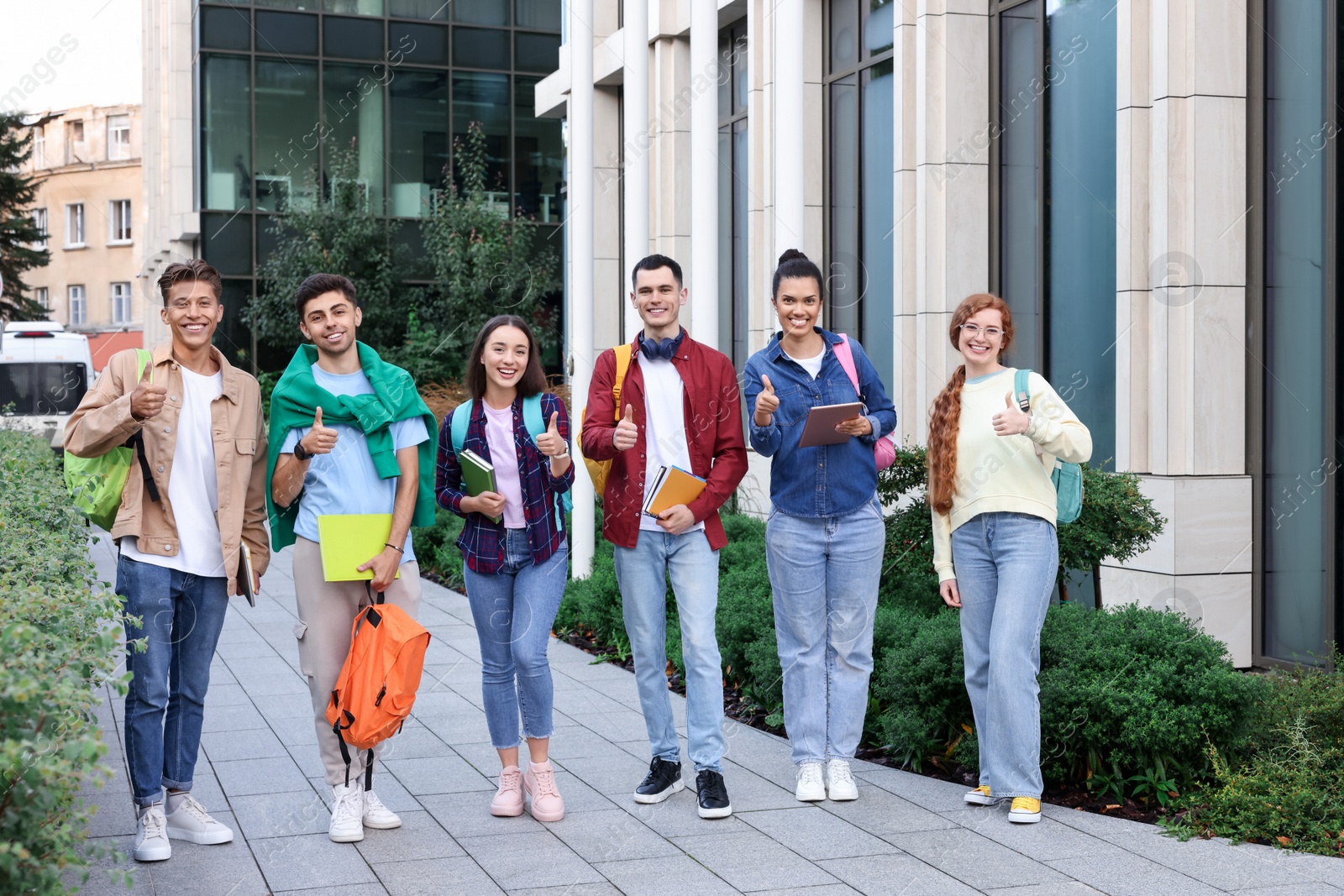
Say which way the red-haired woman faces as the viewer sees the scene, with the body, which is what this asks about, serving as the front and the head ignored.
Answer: toward the camera

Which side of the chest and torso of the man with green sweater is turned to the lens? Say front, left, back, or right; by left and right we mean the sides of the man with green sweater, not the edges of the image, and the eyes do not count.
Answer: front

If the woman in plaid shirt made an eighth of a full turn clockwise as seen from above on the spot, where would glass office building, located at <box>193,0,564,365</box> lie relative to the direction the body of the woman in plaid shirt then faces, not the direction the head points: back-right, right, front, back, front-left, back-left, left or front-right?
back-right

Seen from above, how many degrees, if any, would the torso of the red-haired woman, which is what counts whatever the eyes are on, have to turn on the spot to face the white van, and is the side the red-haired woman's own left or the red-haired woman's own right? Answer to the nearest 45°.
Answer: approximately 135° to the red-haired woman's own right

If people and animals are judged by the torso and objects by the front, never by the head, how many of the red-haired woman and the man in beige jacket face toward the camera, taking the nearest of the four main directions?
2

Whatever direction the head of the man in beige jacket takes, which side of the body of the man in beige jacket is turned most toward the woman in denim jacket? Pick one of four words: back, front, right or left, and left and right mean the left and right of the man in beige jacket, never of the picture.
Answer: left

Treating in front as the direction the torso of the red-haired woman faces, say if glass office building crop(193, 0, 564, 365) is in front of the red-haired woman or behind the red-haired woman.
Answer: behind
